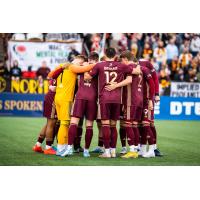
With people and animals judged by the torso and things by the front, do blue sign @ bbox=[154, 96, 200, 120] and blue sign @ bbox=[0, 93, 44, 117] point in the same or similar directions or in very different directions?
same or similar directions

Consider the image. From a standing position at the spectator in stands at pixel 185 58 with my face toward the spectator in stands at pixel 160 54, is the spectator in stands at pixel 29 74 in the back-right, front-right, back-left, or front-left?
front-left

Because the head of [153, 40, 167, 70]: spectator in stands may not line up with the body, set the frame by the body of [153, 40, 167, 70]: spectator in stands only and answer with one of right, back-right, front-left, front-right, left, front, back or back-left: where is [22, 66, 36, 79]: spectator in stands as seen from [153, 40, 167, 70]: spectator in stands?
right

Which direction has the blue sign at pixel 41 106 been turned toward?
toward the camera

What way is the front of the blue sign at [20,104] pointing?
toward the camera

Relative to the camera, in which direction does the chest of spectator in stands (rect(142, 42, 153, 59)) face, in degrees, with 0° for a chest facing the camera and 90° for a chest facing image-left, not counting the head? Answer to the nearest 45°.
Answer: approximately 0°

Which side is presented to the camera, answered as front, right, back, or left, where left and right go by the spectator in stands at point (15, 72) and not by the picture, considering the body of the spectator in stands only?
front
